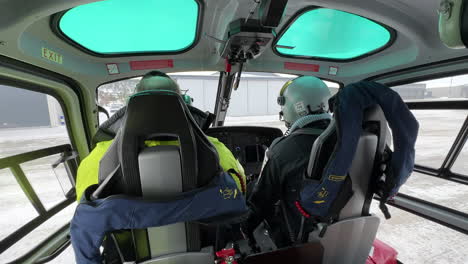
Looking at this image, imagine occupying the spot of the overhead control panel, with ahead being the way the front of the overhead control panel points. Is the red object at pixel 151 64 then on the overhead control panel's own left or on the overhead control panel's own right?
on the overhead control panel's own right

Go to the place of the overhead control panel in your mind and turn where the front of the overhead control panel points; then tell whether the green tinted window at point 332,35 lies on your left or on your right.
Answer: on your left

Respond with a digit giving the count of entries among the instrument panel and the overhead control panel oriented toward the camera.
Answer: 2

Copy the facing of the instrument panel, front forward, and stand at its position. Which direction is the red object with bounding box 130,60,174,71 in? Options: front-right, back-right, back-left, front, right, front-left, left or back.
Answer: right

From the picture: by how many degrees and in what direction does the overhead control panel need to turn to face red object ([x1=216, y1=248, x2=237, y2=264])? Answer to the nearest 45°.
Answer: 0° — it already faces it

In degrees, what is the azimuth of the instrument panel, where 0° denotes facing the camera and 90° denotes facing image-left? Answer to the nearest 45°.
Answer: approximately 0°

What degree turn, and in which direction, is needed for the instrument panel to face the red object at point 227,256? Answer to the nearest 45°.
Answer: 0° — it already faces it

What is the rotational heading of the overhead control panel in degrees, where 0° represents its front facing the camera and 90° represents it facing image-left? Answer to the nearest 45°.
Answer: approximately 0°
